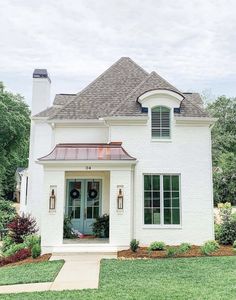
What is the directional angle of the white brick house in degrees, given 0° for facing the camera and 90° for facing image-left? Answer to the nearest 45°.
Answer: approximately 0°

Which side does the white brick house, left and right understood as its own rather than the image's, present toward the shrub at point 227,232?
left

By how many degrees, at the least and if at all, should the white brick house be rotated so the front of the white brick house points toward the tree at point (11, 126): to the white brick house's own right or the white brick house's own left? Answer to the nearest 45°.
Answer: approximately 135° to the white brick house's own right

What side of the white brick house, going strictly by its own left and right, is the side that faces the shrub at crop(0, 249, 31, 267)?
right

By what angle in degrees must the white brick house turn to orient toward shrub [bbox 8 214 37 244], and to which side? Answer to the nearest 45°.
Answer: approximately 90° to its right

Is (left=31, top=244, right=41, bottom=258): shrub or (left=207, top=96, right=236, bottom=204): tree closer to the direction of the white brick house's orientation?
the shrub
